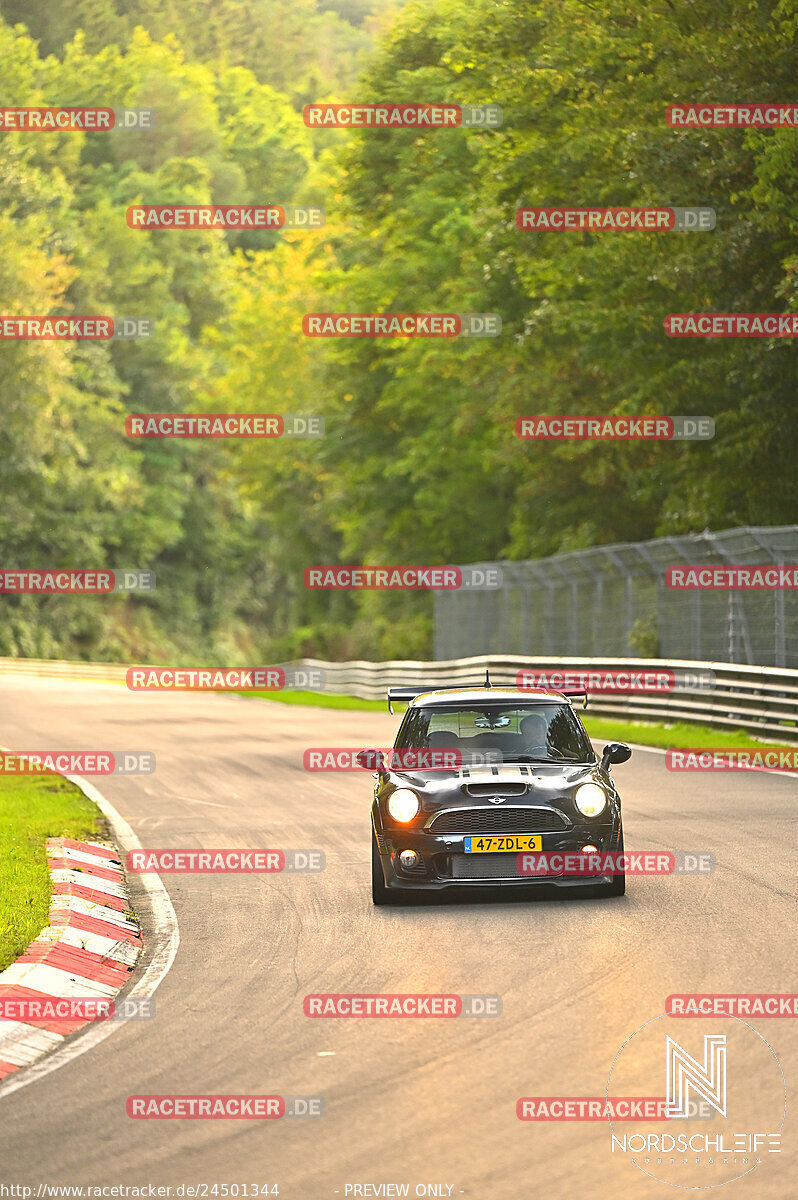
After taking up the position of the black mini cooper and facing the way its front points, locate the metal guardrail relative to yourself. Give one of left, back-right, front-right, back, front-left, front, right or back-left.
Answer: back

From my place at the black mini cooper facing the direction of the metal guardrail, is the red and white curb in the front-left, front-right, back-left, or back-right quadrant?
back-left

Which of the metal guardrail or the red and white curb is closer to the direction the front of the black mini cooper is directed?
the red and white curb

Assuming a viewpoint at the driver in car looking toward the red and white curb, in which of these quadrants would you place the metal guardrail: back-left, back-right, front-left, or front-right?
back-right

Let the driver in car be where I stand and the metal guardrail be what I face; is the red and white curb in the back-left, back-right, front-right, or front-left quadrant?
back-left

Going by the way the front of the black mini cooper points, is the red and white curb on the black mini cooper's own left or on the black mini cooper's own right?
on the black mini cooper's own right

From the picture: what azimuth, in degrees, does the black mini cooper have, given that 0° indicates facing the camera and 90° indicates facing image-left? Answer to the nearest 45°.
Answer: approximately 0°
